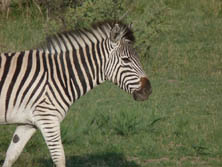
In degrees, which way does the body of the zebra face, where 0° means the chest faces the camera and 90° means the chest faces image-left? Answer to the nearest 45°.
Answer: approximately 270°
